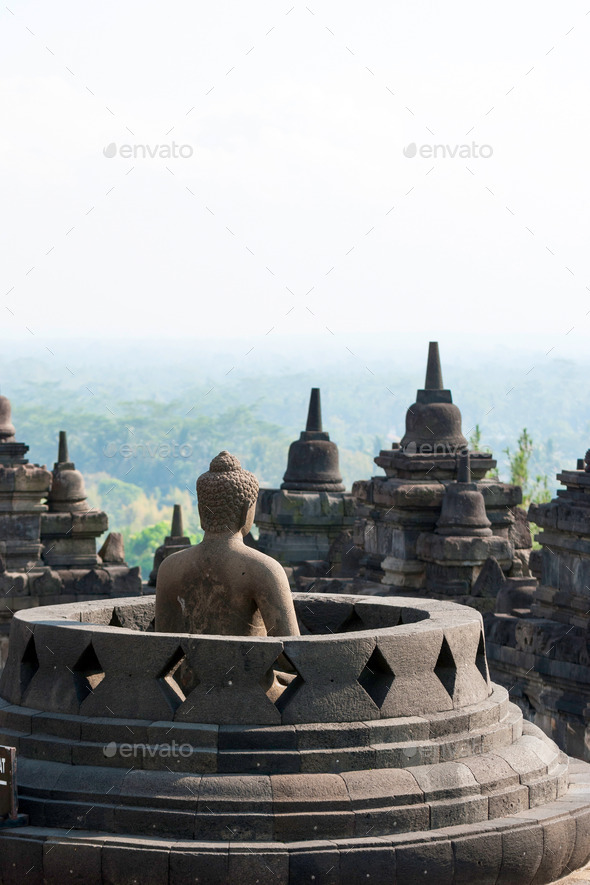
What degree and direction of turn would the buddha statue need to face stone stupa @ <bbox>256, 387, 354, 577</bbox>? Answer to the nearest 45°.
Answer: approximately 45° to its left

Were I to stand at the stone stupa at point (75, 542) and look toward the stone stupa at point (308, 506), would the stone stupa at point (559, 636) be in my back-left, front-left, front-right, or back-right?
front-right

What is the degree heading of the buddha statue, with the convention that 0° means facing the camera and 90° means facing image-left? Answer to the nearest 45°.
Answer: approximately 225°

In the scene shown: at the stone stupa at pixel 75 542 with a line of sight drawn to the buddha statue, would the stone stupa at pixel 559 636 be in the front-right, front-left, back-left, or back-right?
front-left

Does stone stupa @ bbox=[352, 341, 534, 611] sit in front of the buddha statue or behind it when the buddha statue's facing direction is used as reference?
in front

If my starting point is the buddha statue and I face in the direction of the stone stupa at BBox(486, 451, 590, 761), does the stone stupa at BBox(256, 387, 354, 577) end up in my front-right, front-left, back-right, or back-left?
front-left

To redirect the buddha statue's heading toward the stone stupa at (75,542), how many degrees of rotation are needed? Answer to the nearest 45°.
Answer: approximately 45° to its left

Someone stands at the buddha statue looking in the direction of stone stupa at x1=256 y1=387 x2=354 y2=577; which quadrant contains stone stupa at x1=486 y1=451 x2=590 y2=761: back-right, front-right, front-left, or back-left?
front-right

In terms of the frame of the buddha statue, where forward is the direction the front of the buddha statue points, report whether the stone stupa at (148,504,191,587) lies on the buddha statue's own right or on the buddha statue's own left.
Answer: on the buddha statue's own left
